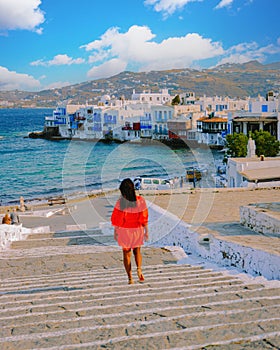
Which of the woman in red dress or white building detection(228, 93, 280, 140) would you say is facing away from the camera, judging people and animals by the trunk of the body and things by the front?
the woman in red dress

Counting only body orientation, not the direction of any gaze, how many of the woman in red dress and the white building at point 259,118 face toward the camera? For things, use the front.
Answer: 1

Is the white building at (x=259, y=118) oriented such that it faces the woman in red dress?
yes

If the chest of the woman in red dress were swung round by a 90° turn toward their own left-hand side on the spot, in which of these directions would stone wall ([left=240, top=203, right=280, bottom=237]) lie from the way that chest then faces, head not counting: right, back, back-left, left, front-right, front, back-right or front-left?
back-right

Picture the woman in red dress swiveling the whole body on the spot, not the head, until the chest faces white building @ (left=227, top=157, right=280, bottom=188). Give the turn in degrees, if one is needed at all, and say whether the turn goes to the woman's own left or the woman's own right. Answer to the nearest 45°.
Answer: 0° — they already face it

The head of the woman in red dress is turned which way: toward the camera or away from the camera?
away from the camera

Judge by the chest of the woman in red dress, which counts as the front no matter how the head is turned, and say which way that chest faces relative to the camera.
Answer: away from the camera

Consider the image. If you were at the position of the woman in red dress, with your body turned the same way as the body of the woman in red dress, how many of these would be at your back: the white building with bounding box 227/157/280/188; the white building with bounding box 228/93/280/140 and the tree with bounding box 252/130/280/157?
0

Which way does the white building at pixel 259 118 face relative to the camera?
toward the camera

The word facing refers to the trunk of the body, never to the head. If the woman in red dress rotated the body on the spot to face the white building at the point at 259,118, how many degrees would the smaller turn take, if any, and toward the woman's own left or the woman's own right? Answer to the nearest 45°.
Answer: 0° — they already face it

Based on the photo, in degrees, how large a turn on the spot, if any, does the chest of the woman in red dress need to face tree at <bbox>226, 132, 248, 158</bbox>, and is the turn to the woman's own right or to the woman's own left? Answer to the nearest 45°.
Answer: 0° — they already face it

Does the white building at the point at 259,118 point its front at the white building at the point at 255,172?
yes

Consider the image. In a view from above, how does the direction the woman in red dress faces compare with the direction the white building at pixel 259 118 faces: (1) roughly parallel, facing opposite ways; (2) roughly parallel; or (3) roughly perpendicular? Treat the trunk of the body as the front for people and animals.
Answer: roughly parallel, facing opposite ways

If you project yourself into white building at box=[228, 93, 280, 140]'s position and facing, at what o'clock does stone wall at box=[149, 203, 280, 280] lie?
The stone wall is roughly at 12 o'clock from the white building.

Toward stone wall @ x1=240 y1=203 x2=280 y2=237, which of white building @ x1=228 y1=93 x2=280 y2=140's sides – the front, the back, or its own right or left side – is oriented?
front

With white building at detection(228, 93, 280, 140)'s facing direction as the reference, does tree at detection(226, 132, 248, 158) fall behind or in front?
in front
